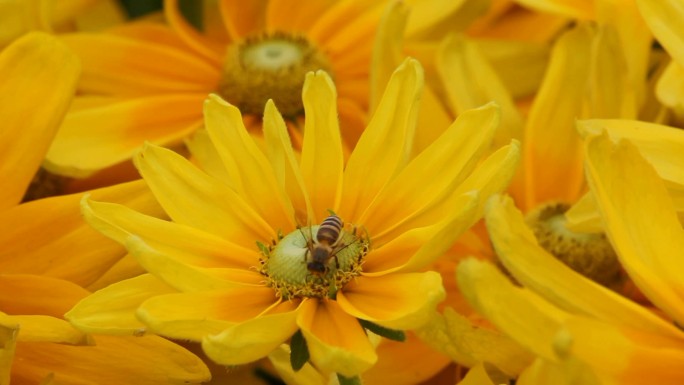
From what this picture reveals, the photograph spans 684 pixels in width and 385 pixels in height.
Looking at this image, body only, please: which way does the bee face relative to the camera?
toward the camera

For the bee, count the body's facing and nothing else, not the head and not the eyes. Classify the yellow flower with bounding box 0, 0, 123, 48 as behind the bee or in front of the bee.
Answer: behind
